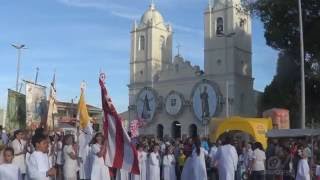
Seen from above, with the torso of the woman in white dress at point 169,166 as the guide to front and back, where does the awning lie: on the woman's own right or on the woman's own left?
on the woman's own left

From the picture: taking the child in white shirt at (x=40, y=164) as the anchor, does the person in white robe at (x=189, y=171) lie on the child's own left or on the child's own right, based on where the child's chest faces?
on the child's own left

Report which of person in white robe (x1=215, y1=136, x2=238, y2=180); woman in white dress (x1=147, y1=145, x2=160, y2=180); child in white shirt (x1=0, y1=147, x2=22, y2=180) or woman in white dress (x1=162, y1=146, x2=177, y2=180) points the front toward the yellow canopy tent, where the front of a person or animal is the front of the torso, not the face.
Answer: the person in white robe
